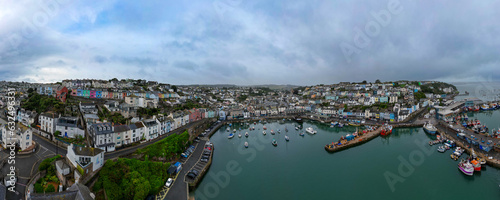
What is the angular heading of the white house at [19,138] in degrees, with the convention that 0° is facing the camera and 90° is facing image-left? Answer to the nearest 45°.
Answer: approximately 315°

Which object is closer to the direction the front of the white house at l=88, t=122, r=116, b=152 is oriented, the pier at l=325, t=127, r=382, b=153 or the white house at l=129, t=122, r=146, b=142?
the pier

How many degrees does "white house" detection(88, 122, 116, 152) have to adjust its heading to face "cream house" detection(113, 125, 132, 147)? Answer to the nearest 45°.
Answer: approximately 90° to its left

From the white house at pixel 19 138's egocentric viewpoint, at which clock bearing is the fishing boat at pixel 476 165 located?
The fishing boat is roughly at 12 o'clock from the white house.

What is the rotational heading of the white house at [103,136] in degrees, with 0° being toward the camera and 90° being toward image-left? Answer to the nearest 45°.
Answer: approximately 315°

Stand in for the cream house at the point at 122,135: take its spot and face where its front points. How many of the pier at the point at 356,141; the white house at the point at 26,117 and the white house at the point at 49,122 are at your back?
2

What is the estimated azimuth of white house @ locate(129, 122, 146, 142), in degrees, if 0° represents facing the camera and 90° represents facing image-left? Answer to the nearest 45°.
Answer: approximately 315°

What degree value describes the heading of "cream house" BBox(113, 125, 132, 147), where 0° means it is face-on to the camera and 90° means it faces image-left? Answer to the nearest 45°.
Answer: approximately 315°

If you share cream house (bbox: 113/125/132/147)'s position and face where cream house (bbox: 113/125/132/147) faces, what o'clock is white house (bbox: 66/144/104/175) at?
white house (bbox: 66/144/104/175) is roughly at 2 o'clock from cream house (bbox: 113/125/132/147).

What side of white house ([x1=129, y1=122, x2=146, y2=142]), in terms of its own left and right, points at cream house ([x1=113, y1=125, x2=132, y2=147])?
right

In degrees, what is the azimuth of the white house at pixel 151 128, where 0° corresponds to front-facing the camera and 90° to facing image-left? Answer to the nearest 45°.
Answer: approximately 315°
